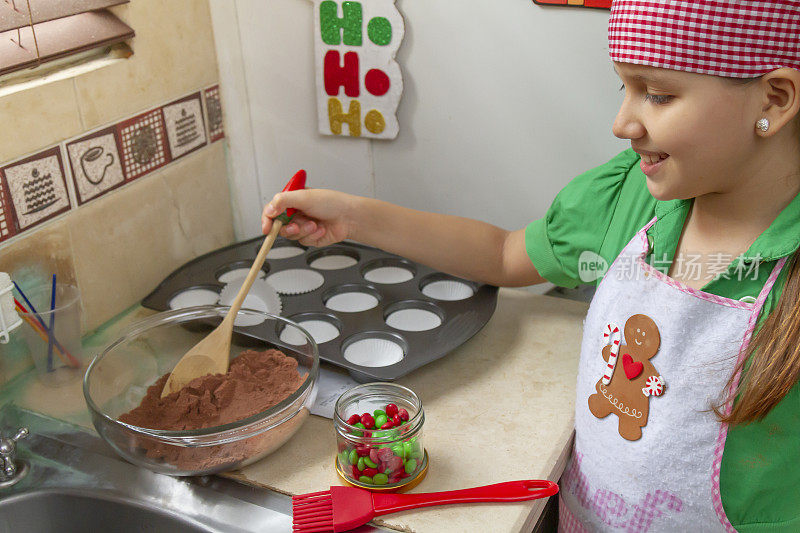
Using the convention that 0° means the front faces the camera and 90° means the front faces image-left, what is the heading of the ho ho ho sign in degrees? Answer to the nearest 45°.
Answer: approximately 0°

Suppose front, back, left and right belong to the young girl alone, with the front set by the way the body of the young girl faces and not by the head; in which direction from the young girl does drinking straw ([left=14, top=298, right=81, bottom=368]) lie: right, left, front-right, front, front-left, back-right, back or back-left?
front-right

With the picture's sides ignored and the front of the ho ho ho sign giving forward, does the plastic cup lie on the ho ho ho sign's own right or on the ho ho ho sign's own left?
on the ho ho ho sign's own right

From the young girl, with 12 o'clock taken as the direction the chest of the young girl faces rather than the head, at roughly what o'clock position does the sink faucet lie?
The sink faucet is roughly at 1 o'clock from the young girl.

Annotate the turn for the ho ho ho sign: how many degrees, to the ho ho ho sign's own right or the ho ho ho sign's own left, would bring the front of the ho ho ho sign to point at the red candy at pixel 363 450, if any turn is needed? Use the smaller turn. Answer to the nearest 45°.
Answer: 0° — it already faces it

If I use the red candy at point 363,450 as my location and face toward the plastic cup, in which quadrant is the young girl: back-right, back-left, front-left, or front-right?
back-right

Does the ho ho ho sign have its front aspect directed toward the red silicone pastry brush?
yes

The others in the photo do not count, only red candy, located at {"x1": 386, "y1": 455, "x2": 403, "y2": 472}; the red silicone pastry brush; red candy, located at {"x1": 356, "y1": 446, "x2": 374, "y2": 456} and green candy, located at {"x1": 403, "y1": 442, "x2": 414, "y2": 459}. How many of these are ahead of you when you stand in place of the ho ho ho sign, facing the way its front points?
4

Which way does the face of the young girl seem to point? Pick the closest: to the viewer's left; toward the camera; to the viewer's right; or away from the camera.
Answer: to the viewer's left

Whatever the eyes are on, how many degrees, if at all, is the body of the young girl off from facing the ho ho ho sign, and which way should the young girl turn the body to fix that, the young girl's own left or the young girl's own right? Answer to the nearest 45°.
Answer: approximately 90° to the young girl's own right

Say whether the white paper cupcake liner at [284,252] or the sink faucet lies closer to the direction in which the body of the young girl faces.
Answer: the sink faucet
